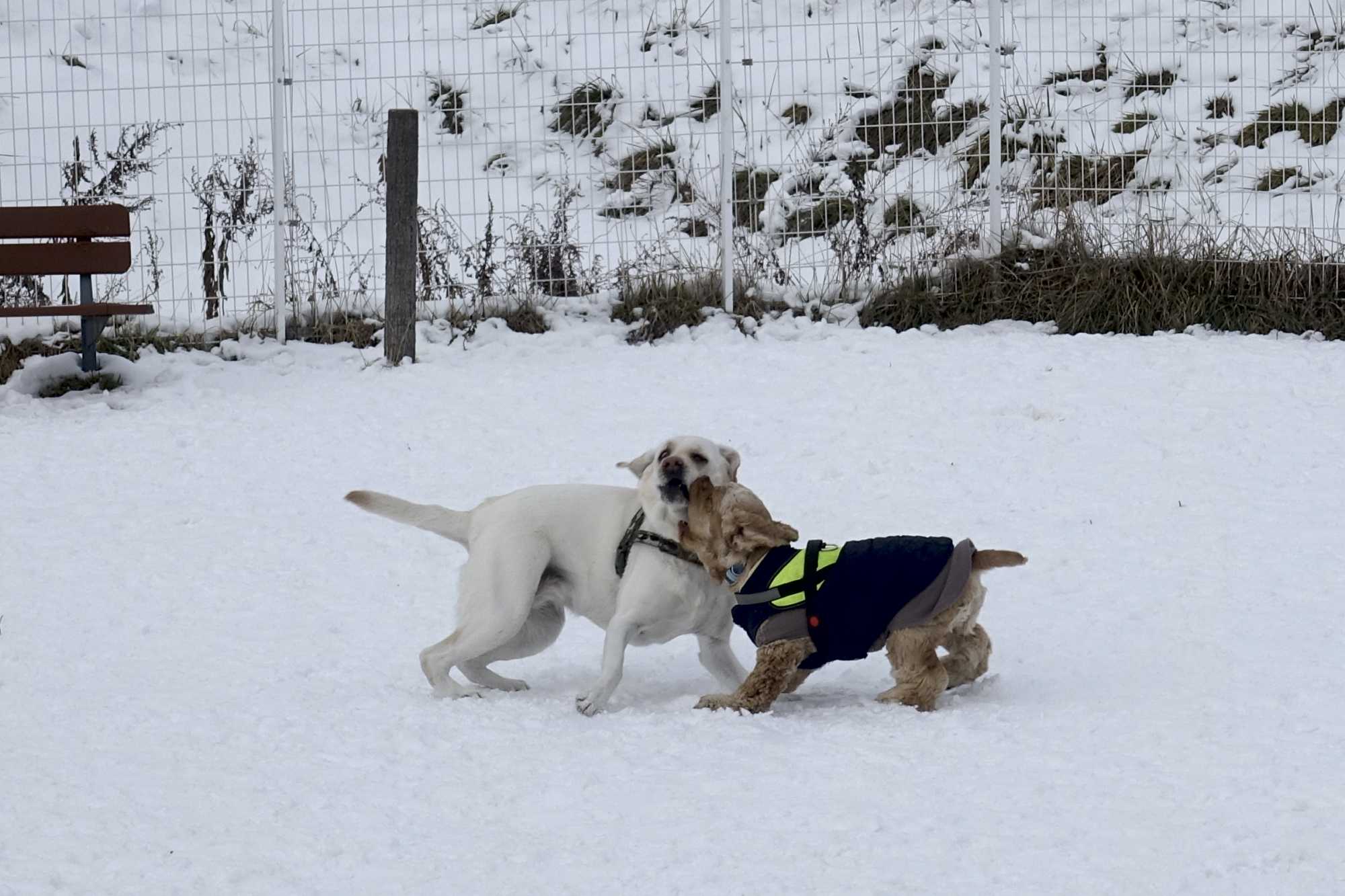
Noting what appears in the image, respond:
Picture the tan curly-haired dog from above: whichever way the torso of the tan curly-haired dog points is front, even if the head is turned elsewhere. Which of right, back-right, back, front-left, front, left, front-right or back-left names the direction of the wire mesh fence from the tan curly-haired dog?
right

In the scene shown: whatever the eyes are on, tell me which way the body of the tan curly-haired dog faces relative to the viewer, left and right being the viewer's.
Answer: facing to the left of the viewer

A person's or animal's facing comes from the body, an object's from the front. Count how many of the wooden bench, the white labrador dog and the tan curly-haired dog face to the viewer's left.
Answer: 1

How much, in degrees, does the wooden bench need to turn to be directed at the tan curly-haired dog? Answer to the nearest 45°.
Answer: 0° — it already faces it

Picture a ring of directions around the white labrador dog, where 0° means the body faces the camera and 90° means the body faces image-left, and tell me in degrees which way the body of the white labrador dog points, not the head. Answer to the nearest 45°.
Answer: approximately 315°

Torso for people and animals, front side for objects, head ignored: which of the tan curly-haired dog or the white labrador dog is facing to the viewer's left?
the tan curly-haired dog

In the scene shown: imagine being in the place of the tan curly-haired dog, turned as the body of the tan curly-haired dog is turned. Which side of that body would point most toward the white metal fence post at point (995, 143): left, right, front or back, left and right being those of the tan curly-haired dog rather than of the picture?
right
